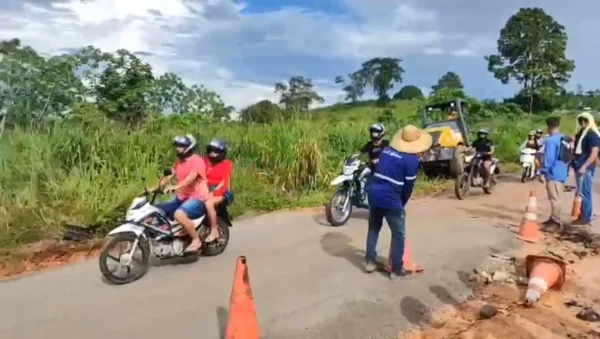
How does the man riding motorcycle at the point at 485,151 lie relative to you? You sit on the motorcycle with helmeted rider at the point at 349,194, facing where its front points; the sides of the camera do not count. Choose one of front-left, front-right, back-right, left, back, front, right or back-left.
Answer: back

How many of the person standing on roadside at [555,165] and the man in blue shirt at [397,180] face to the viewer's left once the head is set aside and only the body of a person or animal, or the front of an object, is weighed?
1

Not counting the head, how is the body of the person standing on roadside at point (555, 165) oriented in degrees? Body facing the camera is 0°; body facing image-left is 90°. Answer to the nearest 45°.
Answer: approximately 90°

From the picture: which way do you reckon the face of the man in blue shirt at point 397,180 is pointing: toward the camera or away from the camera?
away from the camera

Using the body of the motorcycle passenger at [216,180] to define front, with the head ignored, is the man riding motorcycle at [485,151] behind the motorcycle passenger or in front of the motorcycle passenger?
behind

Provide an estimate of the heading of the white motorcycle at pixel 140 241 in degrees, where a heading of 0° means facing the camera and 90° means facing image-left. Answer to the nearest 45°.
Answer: approximately 45°
